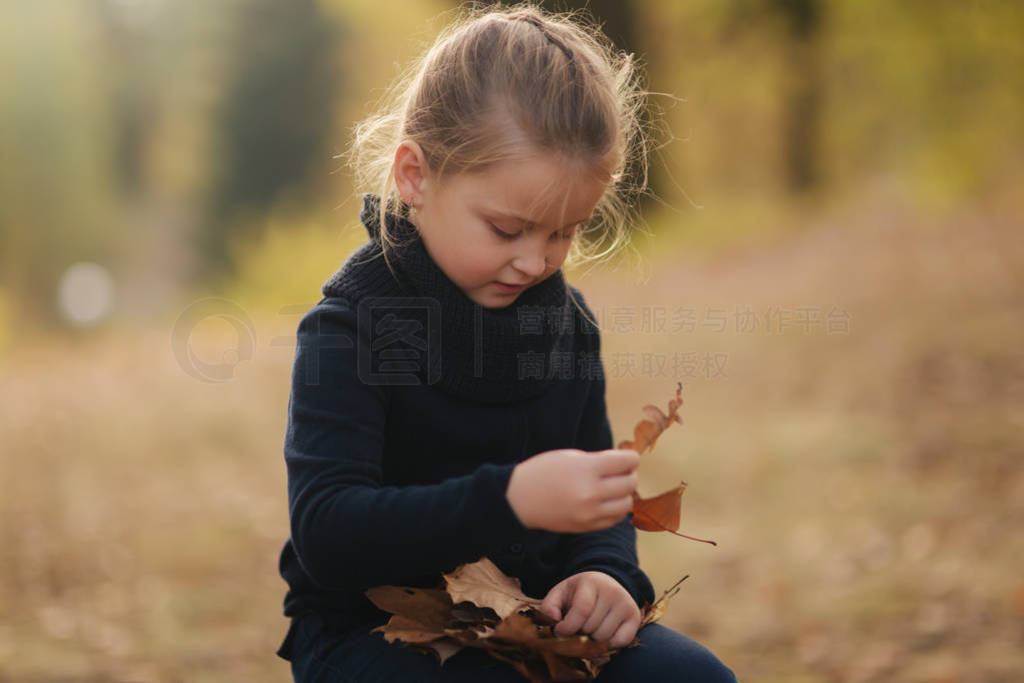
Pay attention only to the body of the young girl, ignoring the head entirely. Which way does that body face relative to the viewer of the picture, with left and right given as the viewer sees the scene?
facing the viewer and to the right of the viewer

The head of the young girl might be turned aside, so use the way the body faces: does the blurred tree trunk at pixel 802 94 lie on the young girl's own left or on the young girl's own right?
on the young girl's own left

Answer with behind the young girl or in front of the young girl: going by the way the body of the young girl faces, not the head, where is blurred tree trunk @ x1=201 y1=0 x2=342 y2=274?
behind

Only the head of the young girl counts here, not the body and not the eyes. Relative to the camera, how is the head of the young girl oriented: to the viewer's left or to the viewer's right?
to the viewer's right
